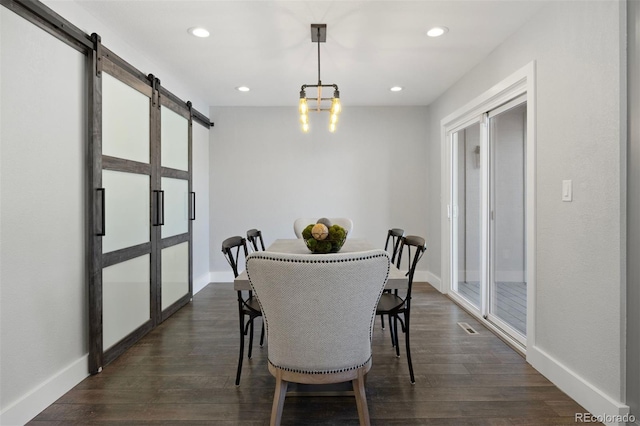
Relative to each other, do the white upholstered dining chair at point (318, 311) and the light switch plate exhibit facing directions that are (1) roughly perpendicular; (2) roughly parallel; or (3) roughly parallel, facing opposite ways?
roughly perpendicular

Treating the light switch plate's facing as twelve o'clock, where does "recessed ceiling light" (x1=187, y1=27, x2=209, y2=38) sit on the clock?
The recessed ceiling light is roughly at 1 o'clock from the light switch plate.

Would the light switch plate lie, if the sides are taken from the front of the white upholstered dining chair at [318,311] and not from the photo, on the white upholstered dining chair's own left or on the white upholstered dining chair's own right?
on the white upholstered dining chair's own right

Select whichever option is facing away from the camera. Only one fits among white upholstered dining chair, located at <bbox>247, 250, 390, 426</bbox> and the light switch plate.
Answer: the white upholstered dining chair

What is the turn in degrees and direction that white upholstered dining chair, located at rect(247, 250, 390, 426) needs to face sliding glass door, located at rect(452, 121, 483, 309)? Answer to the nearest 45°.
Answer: approximately 45° to its right

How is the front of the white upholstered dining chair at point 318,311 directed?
away from the camera

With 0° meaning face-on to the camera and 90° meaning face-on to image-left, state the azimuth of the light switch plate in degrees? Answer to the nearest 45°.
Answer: approximately 45°

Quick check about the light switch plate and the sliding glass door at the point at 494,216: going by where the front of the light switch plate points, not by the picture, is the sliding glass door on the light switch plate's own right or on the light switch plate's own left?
on the light switch plate's own right

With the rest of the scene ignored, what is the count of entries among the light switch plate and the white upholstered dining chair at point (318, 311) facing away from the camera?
1

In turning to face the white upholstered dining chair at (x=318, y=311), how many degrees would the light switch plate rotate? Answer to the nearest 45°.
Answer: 0° — it already faces it
